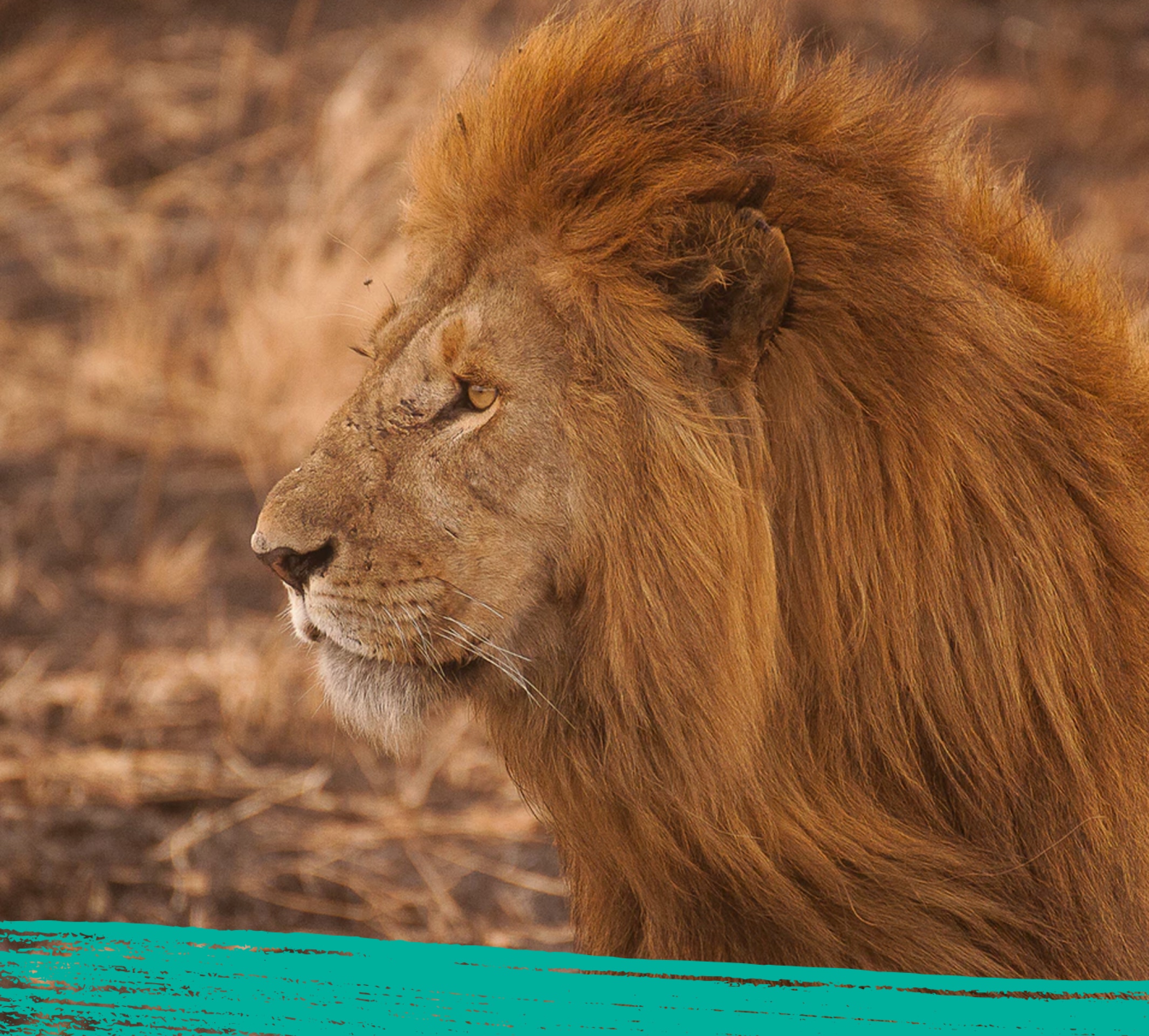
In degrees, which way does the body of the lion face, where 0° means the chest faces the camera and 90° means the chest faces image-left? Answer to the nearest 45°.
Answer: approximately 90°
